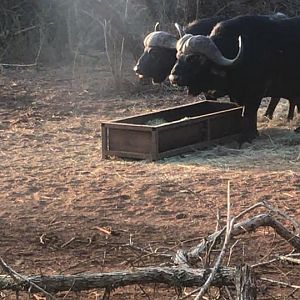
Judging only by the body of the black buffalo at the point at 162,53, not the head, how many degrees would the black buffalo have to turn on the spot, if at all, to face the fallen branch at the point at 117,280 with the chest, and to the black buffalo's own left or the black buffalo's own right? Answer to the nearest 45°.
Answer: approximately 90° to the black buffalo's own left

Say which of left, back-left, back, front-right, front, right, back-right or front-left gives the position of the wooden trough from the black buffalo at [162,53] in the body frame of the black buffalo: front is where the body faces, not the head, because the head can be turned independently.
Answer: left

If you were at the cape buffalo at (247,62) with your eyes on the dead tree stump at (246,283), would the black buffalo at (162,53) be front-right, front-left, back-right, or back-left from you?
back-right

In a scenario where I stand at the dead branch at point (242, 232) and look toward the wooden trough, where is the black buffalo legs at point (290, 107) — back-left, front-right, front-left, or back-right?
front-right

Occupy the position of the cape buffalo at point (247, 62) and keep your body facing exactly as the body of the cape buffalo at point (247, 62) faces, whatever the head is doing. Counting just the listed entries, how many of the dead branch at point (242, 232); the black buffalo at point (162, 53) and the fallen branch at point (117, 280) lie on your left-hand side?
2

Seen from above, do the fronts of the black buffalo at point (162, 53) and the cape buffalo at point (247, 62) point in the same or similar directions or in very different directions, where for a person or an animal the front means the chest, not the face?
same or similar directions

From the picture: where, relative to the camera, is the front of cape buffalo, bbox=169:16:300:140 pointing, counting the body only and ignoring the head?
to the viewer's left

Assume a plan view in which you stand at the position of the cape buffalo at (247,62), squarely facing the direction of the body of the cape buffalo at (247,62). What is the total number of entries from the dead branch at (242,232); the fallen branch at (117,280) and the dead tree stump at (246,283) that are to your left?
3

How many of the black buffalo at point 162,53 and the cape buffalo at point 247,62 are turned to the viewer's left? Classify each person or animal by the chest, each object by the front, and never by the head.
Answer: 2

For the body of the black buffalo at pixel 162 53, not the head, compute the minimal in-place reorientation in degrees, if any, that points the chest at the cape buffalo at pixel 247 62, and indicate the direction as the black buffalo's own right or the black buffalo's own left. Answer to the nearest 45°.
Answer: approximately 135° to the black buffalo's own left

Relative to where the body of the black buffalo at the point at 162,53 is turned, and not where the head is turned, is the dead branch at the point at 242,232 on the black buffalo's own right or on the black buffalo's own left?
on the black buffalo's own left

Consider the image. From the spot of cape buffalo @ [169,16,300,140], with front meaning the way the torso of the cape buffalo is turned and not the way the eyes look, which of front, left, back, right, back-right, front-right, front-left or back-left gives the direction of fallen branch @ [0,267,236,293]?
left

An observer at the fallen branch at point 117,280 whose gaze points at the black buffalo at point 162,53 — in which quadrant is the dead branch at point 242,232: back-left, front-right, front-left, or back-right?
front-right

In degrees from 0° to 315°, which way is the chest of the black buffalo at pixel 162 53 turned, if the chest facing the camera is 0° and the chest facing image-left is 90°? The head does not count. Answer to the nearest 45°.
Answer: approximately 90°

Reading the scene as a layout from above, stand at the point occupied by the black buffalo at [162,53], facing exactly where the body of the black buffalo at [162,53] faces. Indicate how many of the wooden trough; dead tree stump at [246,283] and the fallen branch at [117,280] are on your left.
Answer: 3

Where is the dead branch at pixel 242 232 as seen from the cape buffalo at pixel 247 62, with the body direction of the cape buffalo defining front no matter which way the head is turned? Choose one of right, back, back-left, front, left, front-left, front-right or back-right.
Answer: left

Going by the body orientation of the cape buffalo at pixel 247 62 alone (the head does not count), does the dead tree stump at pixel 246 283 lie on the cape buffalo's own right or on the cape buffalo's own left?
on the cape buffalo's own left
